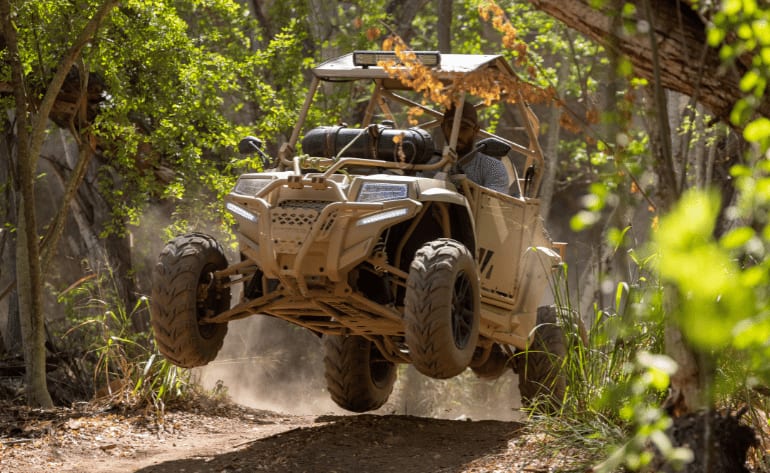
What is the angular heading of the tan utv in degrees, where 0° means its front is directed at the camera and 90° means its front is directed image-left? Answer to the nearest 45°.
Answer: approximately 45°

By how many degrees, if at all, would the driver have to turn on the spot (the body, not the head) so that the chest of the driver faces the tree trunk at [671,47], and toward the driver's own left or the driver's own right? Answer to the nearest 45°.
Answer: approximately 135° to the driver's own left

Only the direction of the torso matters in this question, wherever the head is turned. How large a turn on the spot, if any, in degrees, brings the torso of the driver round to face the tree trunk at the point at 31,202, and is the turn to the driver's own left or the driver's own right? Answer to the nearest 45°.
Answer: approximately 45° to the driver's own right

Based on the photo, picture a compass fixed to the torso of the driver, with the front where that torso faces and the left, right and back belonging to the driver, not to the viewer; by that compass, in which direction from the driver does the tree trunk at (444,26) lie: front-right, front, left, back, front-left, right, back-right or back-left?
back-right

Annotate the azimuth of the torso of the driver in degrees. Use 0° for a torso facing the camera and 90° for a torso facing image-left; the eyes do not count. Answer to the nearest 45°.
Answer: approximately 45°

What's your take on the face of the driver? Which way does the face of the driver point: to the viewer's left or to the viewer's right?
to the viewer's left

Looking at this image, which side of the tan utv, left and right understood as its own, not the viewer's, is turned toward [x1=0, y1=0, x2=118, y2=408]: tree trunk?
right

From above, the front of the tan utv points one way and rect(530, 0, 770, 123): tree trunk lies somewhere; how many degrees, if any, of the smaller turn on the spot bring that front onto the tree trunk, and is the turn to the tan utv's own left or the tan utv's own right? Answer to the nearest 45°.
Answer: approximately 135° to the tan utv's own left
